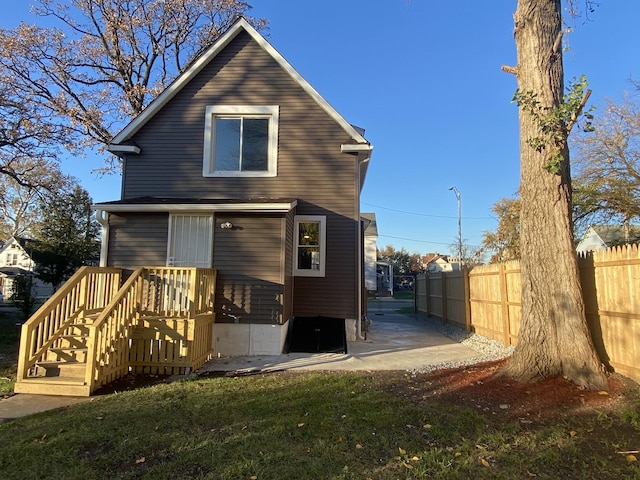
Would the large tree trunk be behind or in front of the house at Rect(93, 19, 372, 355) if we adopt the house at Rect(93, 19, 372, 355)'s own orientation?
behind

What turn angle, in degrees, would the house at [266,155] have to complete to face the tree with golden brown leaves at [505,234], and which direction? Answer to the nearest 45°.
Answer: approximately 45° to its right

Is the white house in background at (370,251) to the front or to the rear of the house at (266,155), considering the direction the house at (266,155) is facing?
to the front

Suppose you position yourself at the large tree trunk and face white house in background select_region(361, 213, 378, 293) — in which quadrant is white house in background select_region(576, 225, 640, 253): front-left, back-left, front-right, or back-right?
front-right

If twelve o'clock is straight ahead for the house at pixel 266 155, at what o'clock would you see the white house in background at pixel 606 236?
The white house in background is roughly at 2 o'clock from the house.
